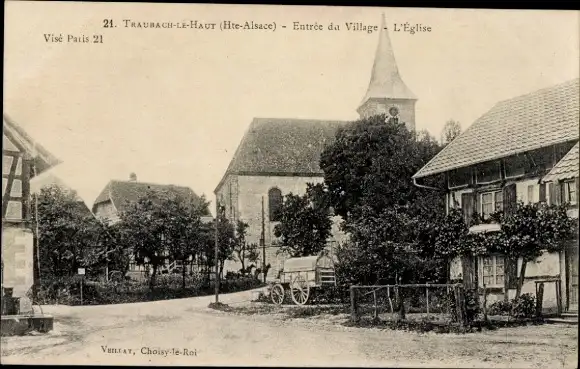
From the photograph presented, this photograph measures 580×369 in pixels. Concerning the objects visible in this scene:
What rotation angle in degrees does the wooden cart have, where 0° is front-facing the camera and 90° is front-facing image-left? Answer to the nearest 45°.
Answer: approximately 135°

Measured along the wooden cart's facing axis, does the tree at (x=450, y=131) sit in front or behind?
behind
